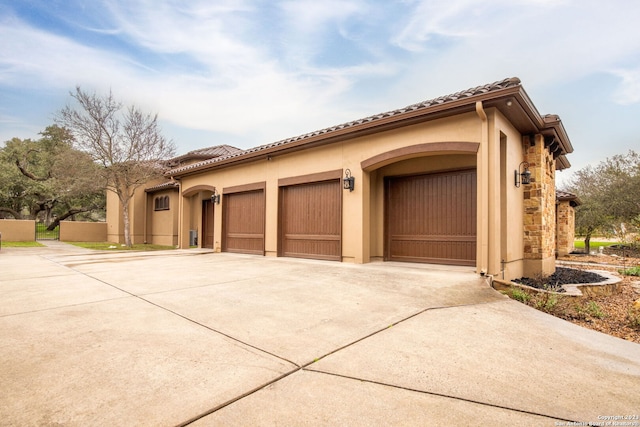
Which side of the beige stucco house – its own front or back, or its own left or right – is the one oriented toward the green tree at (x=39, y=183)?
right

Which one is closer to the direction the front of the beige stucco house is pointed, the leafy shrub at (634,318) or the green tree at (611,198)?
the leafy shrub

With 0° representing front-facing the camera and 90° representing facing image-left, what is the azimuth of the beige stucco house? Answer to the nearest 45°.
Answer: approximately 45°

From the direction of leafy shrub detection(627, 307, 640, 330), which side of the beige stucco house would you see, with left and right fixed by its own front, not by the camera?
left

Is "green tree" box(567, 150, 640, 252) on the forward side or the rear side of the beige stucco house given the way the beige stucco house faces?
on the rear side

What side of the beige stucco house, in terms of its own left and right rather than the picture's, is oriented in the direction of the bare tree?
right

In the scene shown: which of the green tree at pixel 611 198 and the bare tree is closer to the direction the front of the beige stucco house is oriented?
the bare tree
